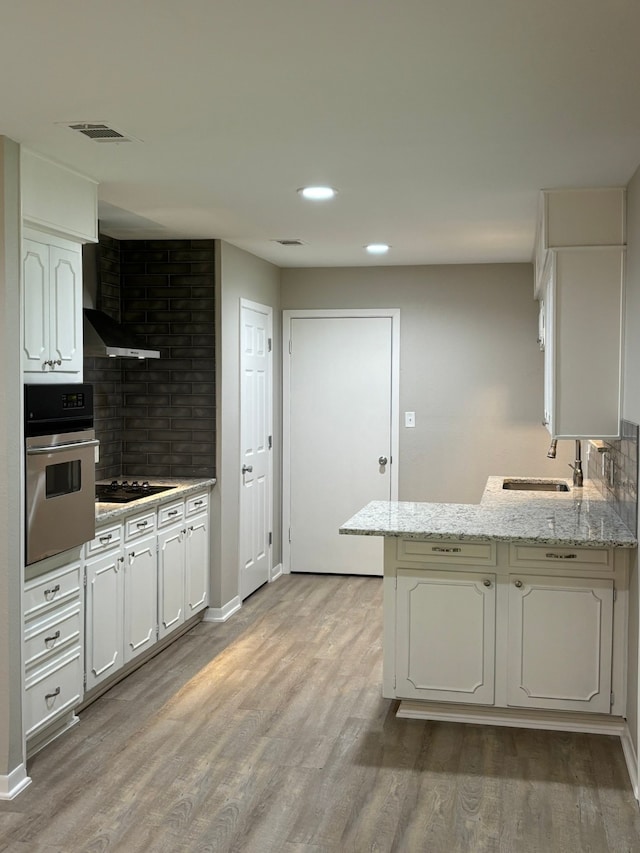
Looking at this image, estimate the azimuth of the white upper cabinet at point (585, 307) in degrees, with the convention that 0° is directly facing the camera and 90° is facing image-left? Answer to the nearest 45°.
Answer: approximately 90°

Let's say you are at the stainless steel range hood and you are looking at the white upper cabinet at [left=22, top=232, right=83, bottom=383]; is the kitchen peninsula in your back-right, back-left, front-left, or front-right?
front-left

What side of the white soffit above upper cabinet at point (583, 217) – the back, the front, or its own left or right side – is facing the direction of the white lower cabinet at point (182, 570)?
front

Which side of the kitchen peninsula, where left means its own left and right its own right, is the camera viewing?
front

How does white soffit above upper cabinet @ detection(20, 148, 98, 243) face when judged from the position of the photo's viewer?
facing the viewer and to the right of the viewer

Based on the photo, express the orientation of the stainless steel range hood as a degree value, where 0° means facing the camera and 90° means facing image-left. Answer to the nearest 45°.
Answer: approximately 315°

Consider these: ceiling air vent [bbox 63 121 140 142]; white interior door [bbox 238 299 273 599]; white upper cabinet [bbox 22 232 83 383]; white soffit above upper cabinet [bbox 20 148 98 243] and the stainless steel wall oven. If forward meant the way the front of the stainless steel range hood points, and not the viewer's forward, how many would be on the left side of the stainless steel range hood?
1

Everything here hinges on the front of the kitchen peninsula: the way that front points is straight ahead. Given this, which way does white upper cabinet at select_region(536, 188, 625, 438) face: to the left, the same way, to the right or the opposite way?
to the right

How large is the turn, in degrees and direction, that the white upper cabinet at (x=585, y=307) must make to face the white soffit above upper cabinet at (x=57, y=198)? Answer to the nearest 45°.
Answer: approximately 45° to its left

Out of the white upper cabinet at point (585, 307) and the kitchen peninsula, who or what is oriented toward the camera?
the kitchen peninsula

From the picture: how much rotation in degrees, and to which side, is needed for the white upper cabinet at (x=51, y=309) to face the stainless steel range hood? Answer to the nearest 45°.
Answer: approximately 135° to its left

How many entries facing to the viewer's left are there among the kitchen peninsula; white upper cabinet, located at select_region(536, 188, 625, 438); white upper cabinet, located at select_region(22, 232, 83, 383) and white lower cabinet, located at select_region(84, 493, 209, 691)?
1

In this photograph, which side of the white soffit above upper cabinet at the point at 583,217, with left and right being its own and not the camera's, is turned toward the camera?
left

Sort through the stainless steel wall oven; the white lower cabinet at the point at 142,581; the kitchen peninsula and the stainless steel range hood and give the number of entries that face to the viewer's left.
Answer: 0

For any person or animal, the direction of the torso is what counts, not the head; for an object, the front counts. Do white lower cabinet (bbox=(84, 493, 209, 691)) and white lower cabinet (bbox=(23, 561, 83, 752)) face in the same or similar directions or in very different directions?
same or similar directions
